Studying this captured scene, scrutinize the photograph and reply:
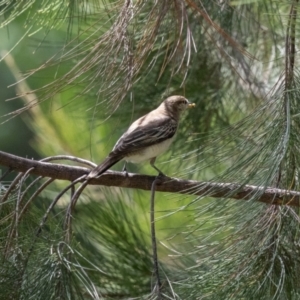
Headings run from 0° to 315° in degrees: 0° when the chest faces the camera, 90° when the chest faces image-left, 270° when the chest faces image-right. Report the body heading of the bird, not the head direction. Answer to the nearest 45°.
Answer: approximately 270°
